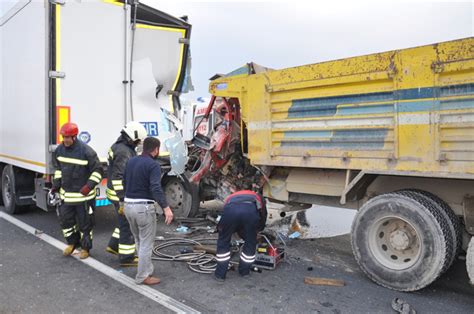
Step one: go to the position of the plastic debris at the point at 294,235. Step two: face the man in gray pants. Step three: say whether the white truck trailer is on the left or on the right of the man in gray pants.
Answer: right

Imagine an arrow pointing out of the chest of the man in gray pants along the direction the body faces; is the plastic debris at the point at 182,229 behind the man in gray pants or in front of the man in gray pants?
in front

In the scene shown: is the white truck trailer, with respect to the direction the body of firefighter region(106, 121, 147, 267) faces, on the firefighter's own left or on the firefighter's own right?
on the firefighter's own left

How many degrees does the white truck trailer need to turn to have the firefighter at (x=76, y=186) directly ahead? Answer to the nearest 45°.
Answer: approximately 135° to its left

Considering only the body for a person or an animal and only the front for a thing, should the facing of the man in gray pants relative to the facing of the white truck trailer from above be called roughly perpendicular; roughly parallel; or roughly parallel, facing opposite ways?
roughly perpendicular

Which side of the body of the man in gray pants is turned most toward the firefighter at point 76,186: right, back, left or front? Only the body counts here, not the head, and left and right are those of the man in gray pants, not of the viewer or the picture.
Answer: left

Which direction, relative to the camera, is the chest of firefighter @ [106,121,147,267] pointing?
to the viewer's right

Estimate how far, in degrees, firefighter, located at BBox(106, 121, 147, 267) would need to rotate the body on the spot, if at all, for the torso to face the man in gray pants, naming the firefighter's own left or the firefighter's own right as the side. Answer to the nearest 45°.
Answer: approximately 90° to the firefighter's own right

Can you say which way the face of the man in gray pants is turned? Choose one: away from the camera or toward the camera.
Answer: away from the camera

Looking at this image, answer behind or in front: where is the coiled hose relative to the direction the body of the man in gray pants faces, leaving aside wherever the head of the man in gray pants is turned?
in front

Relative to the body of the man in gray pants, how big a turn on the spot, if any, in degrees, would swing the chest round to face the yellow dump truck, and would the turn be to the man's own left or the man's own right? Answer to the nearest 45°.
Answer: approximately 45° to the man's own right

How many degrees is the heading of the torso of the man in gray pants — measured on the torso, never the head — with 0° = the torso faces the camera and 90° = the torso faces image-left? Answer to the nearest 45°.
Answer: approximately 225°
